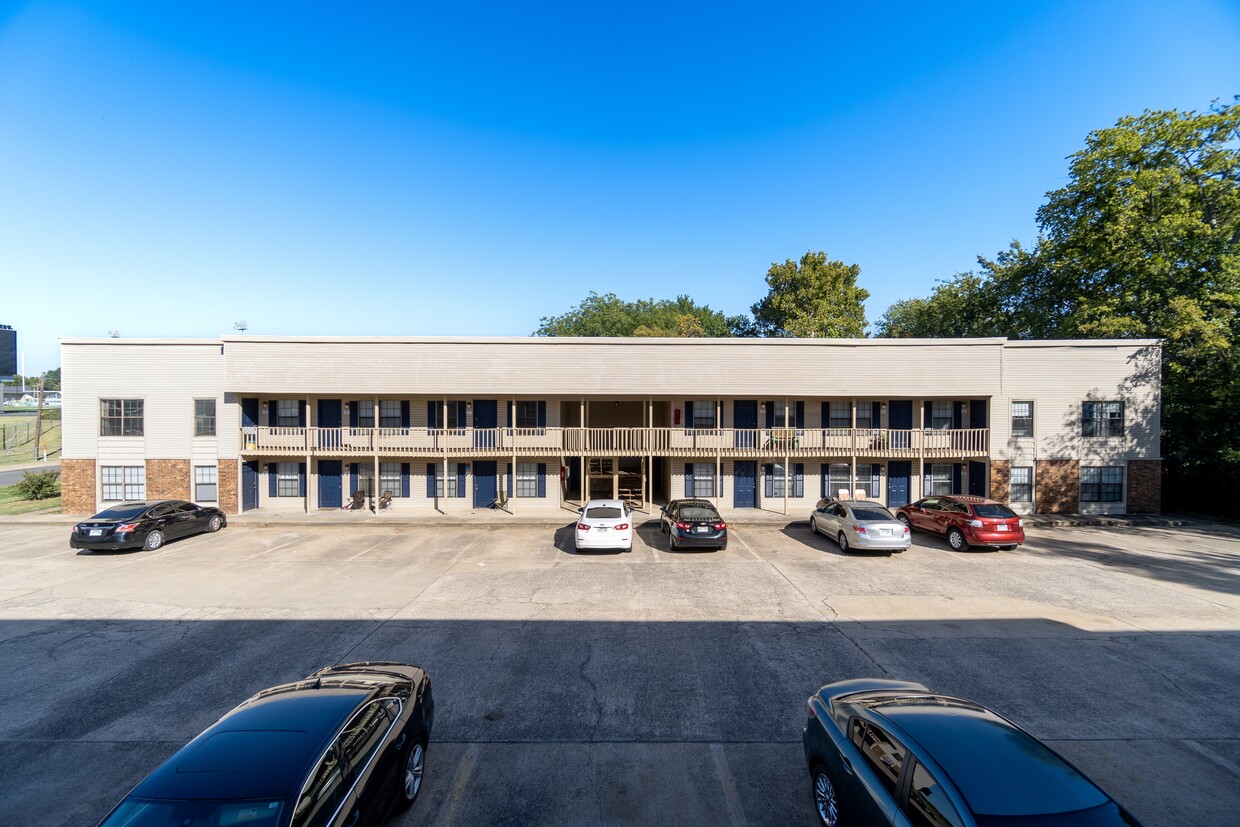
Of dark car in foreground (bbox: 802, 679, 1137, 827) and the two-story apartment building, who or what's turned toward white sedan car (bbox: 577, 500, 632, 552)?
the two-story apartment building

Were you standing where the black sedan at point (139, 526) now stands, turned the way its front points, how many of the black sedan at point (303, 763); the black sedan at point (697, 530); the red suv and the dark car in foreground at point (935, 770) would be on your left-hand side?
0

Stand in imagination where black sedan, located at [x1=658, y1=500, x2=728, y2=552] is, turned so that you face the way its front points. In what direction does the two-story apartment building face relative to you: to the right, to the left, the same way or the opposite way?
the opposite way

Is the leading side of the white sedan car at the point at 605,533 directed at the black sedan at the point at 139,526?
no

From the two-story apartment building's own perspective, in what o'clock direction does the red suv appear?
The red suv is roughly at 10 o'clock from the two-story apartment building.

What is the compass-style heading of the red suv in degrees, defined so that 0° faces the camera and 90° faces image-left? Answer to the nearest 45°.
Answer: approximately 135°

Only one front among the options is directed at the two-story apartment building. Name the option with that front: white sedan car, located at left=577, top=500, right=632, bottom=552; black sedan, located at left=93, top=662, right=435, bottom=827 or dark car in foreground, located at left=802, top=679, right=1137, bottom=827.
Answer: the white sedan car

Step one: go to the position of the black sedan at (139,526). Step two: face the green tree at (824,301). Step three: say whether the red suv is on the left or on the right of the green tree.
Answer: right

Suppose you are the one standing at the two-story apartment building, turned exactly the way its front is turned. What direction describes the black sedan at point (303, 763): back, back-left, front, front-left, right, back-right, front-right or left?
front

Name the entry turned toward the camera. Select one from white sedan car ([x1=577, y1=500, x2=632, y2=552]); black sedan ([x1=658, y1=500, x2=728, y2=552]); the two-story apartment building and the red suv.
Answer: the two-story apartment building

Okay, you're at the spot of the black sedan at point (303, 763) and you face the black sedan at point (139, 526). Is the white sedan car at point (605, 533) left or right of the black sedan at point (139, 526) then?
right

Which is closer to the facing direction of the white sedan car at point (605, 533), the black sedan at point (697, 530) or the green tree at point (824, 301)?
the green tree

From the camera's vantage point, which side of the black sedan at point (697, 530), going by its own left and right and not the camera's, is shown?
back

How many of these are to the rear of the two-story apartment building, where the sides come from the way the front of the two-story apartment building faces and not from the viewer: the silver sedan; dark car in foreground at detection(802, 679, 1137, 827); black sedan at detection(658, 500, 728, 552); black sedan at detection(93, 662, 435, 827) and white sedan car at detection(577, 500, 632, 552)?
0

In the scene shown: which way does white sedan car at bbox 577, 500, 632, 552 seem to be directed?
away from the camera

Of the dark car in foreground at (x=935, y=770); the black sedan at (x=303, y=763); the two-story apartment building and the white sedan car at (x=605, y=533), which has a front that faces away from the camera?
the white sedan car

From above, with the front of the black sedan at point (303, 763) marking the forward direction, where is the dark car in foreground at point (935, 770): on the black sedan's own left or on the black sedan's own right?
on the black sedan's own left

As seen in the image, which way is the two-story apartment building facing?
toward the camera
